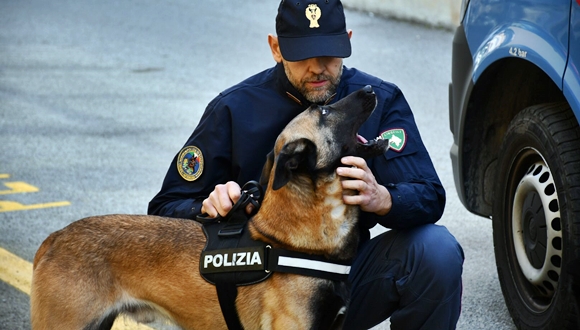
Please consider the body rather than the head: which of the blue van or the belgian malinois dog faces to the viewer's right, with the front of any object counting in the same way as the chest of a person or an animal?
the belgian malinois dog

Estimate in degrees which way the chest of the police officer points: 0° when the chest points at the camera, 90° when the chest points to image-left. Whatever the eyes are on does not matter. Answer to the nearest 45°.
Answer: approximately 0°

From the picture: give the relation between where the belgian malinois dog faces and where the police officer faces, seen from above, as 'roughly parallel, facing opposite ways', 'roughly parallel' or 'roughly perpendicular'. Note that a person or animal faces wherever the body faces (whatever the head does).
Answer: roughly perpendicular

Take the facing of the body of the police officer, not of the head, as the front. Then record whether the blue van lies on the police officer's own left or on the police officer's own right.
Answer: on the police officer's own left

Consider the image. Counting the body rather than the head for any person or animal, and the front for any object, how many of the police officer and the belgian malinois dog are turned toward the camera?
1

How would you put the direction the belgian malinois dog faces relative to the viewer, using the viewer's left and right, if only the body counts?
facing to the right of the viewer

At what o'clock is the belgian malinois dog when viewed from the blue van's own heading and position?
The belgian malinois dog is roughly at 9 o'clock from the blue van.

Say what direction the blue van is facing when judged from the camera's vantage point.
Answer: facing away from the viewer and to the left of the viewer
